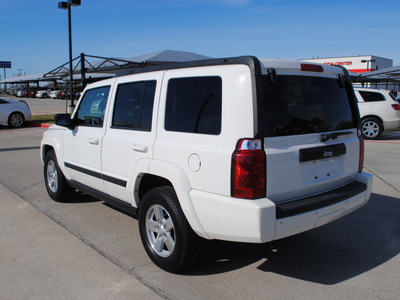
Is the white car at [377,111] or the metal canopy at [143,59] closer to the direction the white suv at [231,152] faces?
the metal canopy

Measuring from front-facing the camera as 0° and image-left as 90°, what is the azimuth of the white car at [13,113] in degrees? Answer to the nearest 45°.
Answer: approximately 90°

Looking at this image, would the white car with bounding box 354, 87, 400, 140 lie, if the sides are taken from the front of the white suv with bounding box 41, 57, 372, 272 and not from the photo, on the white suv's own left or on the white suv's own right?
on the white suv's own right

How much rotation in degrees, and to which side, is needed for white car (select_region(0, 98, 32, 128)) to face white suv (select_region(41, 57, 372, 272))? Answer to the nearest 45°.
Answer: approximately 90° to its left

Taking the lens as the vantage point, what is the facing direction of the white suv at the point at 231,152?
facing away from the viewer and to the left of the viewer

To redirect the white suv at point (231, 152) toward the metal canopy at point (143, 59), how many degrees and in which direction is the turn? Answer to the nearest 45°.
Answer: approximately 45° to its right

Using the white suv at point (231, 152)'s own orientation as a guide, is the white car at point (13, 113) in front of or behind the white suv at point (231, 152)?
in front

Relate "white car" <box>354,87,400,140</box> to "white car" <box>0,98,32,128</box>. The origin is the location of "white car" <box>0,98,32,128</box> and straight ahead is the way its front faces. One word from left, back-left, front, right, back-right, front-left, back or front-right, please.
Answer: back-left
